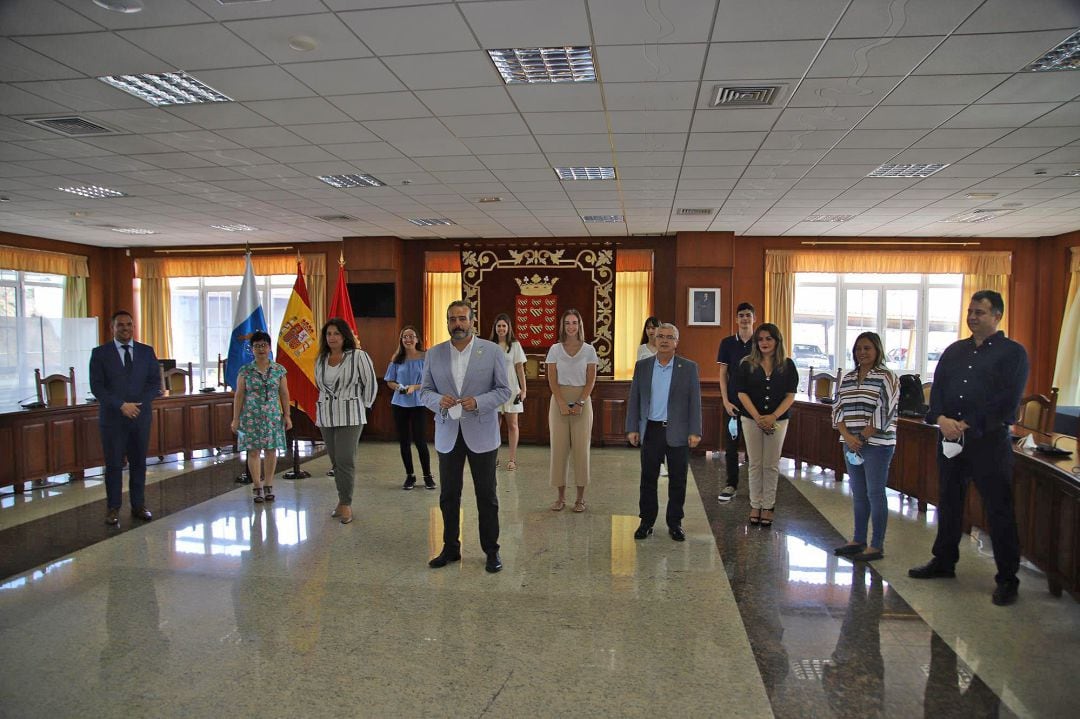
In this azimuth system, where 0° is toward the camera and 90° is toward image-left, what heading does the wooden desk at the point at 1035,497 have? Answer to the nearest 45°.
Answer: approximately 45°

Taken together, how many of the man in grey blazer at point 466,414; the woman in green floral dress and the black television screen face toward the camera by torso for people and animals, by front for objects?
3

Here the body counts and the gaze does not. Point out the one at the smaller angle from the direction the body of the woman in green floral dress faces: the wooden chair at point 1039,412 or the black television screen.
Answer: the wooden chair

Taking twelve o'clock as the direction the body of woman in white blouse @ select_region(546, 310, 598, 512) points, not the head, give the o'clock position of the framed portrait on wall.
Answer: The framed portrait on wall is roughly at 7 o'clock from the woman in white blouse.

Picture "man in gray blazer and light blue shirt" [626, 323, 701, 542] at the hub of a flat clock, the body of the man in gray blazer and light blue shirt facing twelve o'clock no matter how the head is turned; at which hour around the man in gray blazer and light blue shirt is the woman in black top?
The woman in black top is roughly at 8 o'clock from the man in gray blazer and light blue shirt.

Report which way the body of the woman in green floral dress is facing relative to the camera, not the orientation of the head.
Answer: toward the camera

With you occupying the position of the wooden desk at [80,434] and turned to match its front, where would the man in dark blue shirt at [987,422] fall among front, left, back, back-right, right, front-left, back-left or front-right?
front

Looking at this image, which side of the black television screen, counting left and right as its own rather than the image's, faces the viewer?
front

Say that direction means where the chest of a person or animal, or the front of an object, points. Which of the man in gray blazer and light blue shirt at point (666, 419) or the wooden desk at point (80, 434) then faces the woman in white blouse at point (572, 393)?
the wooden desk

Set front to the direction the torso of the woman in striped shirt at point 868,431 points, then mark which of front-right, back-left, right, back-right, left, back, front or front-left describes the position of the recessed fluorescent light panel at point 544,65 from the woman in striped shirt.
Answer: front

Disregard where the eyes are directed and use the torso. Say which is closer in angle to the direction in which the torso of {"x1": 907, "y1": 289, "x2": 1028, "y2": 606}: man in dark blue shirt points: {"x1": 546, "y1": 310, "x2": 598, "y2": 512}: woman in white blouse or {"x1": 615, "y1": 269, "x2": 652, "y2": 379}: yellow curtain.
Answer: the woman in white blouse

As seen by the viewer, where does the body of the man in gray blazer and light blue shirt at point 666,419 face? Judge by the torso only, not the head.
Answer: toward the camera

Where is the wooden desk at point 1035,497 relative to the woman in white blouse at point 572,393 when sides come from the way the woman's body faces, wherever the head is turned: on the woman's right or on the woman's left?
on the woman's left
